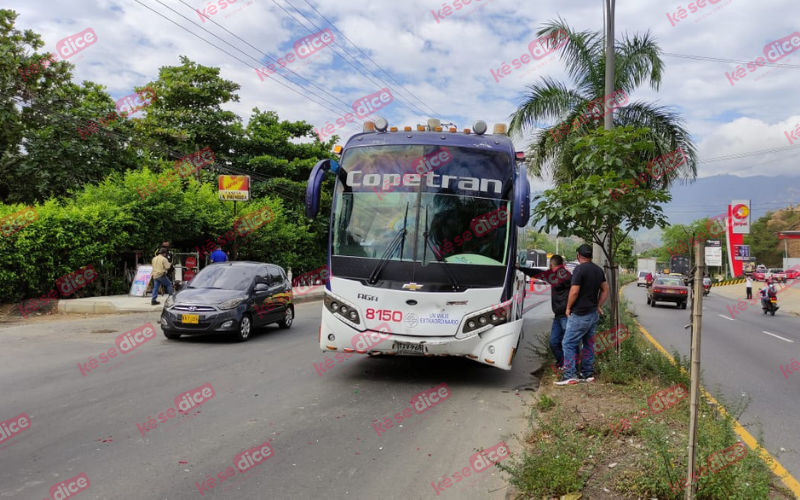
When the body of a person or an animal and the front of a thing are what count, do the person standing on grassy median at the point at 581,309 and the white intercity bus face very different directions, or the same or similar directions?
very different directions

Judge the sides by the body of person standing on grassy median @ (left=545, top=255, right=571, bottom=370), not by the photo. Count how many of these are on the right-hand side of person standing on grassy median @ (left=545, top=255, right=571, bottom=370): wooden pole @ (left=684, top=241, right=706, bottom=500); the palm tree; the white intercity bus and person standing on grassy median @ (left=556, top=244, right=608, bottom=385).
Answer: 1

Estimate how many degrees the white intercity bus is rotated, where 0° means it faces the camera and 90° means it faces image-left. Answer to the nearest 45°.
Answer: approximately 0°

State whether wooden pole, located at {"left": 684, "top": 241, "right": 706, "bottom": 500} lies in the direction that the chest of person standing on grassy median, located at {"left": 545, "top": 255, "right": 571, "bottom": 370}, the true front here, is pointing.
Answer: no

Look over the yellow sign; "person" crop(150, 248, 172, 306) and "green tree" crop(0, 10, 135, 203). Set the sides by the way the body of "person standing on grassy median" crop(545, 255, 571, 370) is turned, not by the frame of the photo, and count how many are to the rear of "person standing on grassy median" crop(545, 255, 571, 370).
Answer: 0

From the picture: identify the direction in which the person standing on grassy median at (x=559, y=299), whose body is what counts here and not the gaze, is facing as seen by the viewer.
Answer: to the viewer's left

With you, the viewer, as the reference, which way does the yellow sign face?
facing the viewer

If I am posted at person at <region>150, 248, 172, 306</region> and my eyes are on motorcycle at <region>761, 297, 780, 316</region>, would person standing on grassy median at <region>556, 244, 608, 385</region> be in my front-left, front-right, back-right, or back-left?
front-right

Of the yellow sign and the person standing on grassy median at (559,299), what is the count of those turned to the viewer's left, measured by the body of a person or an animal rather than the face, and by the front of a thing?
1

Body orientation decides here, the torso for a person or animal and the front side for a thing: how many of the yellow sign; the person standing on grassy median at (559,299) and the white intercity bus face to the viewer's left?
1

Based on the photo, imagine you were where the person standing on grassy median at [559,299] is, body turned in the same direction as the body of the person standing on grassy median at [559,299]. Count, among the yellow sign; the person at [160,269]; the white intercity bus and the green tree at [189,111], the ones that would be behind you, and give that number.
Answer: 0
